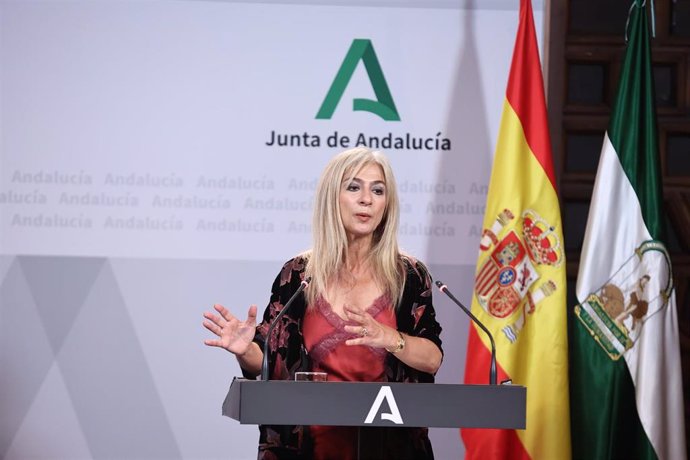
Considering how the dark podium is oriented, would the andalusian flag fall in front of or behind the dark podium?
behind

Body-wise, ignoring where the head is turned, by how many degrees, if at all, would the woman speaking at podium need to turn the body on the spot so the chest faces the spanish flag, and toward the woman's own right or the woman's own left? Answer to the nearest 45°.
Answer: approximately 135° to the woman's own left

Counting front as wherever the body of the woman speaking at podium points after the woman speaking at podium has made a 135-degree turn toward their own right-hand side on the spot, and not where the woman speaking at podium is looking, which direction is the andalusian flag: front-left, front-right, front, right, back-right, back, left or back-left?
right

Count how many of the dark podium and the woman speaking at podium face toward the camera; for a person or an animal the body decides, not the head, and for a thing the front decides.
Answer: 2

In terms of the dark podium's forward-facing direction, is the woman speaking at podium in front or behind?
behind

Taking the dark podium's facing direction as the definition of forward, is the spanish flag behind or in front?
behind

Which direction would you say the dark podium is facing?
toward the camera

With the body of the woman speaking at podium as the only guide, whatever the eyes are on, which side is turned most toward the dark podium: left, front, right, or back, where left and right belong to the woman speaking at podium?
front

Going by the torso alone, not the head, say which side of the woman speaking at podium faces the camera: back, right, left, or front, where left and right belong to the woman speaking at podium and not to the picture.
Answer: front
